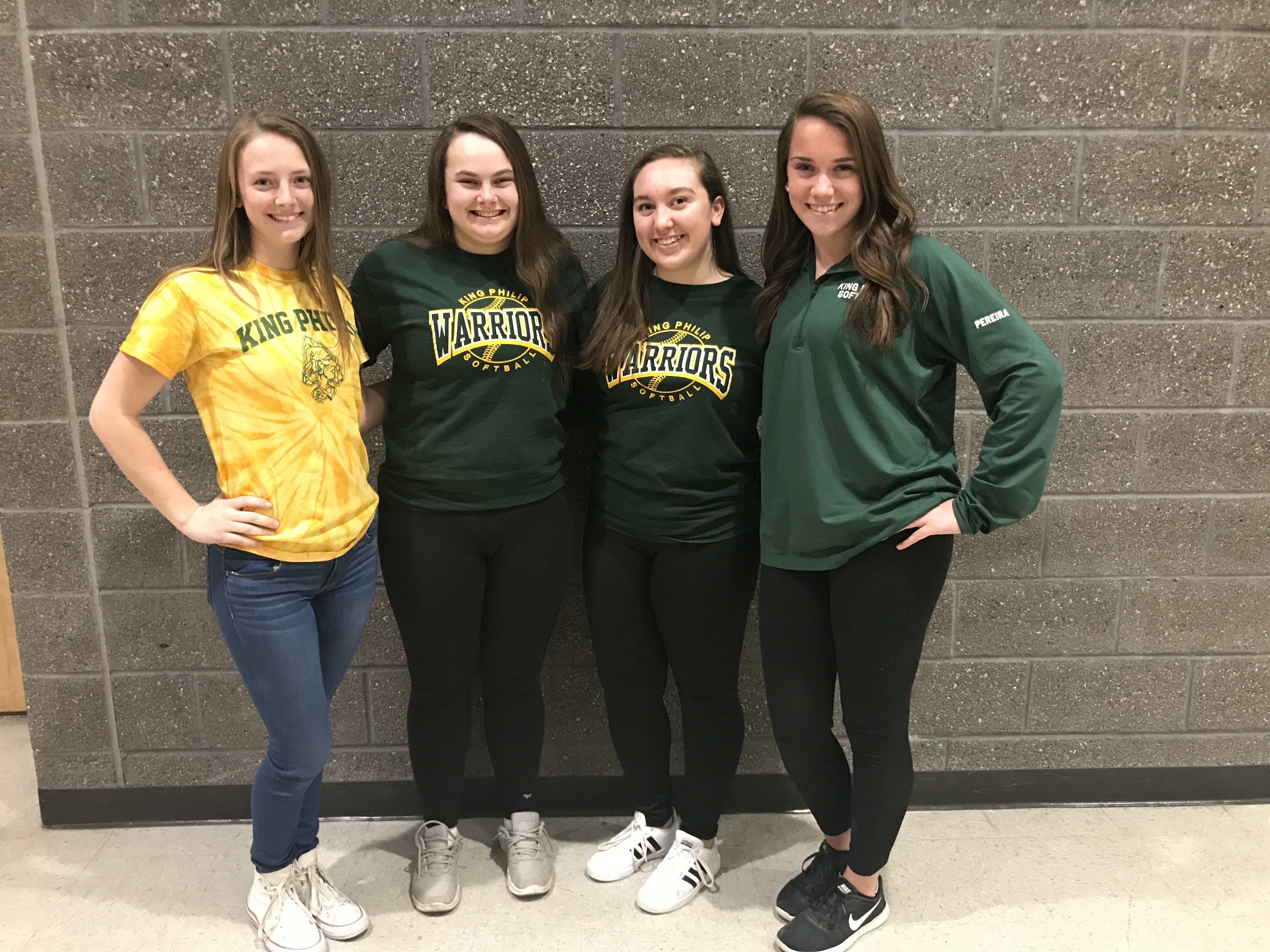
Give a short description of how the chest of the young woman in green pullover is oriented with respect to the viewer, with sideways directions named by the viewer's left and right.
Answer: facing the viewer and to the left of the viewer

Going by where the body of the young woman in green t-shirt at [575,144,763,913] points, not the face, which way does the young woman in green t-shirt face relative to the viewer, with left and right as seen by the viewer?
facing the viewer

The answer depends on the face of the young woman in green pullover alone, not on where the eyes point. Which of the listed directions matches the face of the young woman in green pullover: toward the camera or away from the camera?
toward the camera

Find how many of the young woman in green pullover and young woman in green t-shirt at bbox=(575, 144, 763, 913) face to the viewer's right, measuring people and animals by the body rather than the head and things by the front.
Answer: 0
